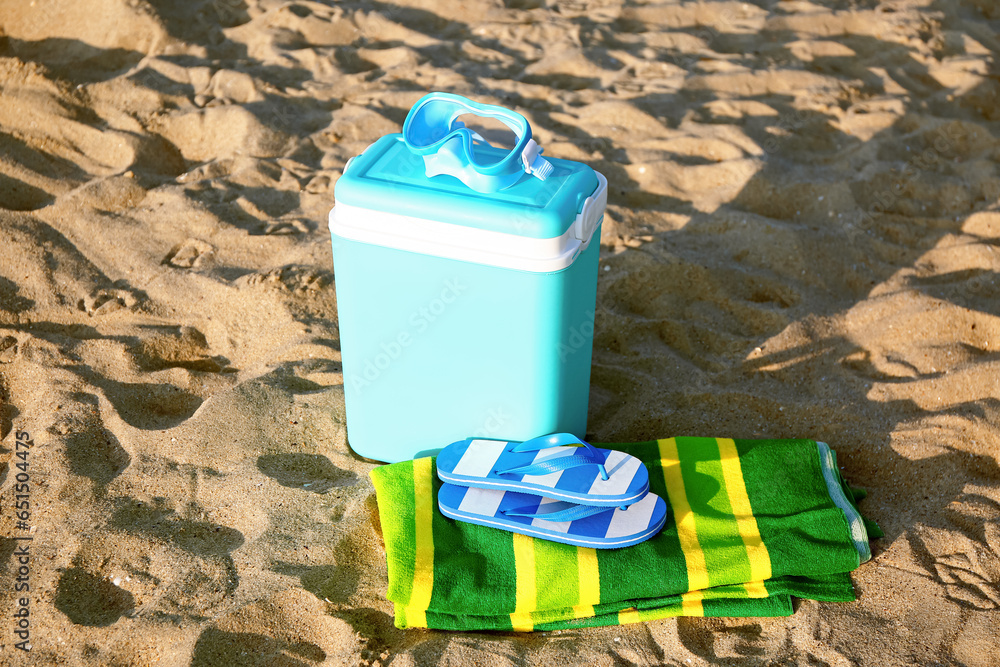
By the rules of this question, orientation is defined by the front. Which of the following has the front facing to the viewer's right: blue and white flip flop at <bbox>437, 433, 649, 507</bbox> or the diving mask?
the blue and white flip flop

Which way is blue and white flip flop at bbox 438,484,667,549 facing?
to the viewer's right

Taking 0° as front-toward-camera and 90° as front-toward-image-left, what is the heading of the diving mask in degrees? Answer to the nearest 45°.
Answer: approximately 45°

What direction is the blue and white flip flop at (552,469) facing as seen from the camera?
to the viewer's right

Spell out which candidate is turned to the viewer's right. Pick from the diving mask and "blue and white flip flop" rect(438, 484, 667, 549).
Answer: the blue and white flip flop
